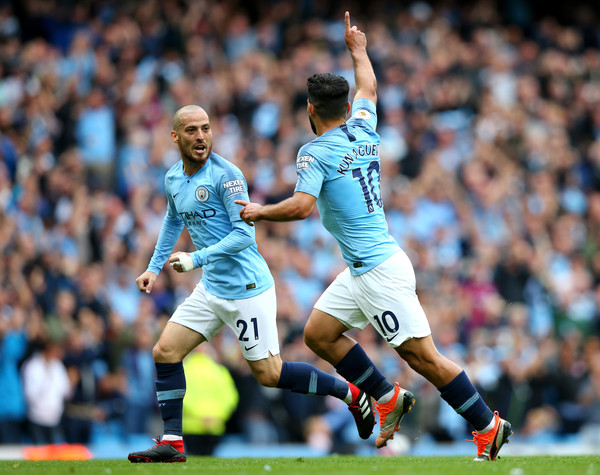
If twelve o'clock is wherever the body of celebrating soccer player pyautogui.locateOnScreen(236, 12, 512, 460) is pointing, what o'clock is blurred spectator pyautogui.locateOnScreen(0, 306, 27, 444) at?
The blurred spectator is roughly at 12 o'clock from the celebrating soccer player.

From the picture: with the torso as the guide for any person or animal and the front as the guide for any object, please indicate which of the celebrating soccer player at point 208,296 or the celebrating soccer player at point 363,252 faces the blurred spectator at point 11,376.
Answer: the celebrating soccer player at point 363,252

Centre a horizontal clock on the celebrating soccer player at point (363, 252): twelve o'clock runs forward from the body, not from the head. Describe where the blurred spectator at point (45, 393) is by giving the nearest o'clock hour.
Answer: The blurred spectator is roughly at 12 o'clock from the celebrating soccer player.

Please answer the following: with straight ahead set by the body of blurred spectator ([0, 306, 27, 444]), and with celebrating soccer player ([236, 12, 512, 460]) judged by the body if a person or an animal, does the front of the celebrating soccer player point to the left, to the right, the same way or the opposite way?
the opposite way

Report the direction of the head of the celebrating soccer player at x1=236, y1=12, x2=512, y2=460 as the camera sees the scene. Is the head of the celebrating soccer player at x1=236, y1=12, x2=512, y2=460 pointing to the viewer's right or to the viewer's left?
to the viewer's left

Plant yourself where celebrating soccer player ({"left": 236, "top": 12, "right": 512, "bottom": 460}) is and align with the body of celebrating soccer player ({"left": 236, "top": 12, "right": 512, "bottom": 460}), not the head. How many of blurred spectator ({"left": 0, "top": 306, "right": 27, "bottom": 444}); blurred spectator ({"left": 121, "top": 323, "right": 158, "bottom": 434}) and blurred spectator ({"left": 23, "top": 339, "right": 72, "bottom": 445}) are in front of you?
3

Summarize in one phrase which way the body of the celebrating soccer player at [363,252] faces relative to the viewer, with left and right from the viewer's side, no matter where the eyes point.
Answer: facing away from the viewer and to the left of the viewer

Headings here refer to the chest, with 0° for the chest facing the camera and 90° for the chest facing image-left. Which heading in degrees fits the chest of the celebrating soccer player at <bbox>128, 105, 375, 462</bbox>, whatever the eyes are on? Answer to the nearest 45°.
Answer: approximately 45°

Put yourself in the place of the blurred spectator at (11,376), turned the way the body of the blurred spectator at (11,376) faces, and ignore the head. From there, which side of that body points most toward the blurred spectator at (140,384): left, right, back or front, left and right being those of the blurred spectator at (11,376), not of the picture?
left

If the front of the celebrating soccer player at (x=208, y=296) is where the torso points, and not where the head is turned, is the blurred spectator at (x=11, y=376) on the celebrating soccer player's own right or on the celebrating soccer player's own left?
on the celebrating soccer player's own right

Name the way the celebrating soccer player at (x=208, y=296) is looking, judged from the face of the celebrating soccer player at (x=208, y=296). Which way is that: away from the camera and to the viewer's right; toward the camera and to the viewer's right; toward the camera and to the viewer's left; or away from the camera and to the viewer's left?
toward the camera and to the viewer's right

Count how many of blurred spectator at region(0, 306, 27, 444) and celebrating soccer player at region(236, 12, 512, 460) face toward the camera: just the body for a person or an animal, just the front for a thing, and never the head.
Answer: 1
